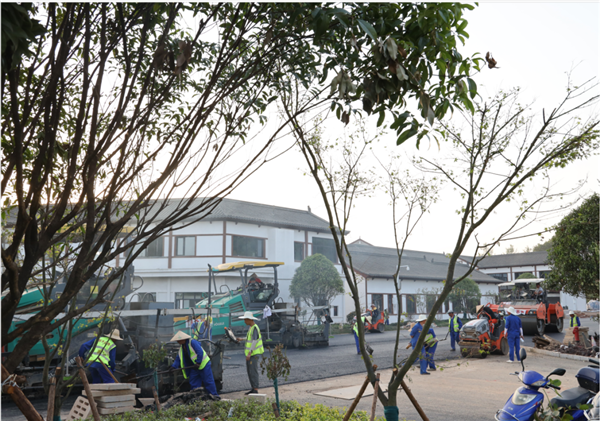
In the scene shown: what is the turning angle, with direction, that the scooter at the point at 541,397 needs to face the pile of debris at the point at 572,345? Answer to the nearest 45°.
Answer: approximately 135° to its right

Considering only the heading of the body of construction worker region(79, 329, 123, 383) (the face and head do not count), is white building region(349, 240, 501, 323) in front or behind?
in front

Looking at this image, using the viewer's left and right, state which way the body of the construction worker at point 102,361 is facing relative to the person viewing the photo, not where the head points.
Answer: facing away from the viewer and to the right of the viewer

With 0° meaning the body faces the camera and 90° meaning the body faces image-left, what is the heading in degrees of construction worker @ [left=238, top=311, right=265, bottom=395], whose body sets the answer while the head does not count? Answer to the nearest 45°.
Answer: approximately 90°

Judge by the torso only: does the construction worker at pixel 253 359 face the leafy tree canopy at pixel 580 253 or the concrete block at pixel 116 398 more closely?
the concrete block

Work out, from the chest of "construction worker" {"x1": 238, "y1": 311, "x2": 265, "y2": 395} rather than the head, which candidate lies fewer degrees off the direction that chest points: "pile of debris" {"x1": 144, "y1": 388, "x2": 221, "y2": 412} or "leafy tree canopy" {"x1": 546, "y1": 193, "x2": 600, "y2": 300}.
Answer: the pile of debris

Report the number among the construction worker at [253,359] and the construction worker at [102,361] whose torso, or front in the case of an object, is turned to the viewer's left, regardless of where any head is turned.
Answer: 1

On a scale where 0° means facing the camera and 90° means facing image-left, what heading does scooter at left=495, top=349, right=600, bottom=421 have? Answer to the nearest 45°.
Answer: approximately 45°
